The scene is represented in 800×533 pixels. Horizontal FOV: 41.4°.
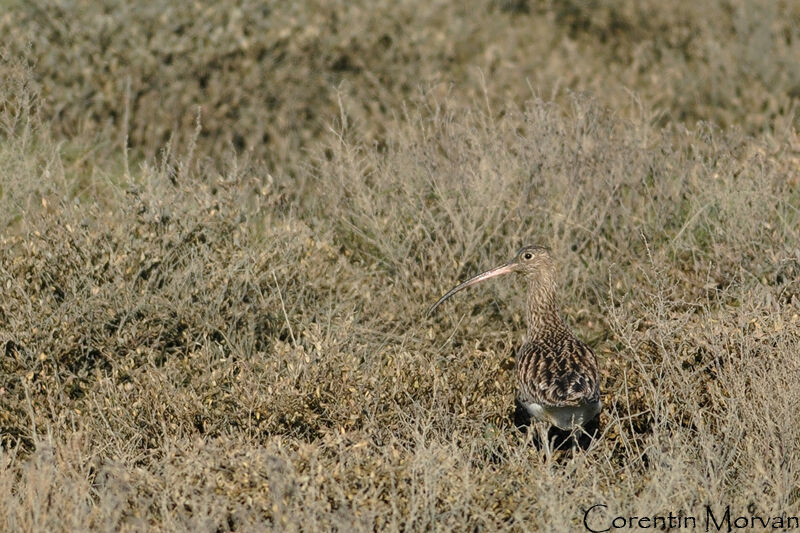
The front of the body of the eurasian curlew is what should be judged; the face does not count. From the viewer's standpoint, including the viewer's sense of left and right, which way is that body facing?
facing away from the viewer and to the left of the viewer
